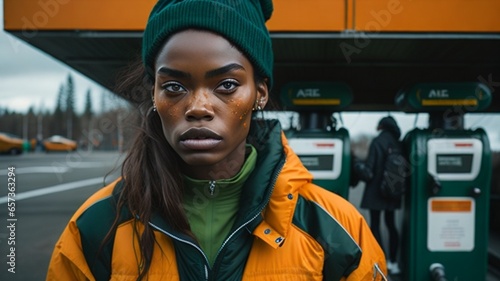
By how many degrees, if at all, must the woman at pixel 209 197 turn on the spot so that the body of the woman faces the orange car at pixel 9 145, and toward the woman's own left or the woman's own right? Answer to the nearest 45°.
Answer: approximately 135° to the woman's own right

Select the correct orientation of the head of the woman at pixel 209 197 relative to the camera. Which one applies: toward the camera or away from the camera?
toward the camera

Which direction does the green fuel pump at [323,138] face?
toward the camera

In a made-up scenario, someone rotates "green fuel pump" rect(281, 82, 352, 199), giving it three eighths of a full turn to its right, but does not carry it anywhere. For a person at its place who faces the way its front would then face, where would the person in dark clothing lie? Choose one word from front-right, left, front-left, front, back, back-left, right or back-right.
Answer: right

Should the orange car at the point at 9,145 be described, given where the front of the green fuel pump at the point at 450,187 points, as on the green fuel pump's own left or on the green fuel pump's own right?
on the green fuel pump's own right

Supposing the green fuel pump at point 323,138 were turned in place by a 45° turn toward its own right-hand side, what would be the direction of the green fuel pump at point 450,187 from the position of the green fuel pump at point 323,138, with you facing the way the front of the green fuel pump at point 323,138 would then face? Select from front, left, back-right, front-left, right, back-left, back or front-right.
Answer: back-left

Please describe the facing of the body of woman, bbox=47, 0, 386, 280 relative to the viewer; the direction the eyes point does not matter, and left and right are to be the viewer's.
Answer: facing the viewer

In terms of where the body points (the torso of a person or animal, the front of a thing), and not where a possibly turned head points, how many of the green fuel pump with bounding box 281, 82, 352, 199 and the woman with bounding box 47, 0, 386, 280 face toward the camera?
2

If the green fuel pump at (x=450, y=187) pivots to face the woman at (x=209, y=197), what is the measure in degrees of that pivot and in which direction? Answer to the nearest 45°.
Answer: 0° — it already faces them

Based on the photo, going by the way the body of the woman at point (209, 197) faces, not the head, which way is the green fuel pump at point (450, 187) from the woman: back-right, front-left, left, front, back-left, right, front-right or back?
back-left

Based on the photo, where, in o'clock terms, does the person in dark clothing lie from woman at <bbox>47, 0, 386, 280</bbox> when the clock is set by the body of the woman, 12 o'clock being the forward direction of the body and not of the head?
The person in dark clothing is roughly at 7 o'clock from the woman.

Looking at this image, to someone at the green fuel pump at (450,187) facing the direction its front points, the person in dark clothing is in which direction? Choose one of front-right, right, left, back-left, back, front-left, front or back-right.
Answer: back-right

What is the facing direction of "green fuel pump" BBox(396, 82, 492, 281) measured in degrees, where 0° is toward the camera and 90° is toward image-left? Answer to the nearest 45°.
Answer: approximately 0°

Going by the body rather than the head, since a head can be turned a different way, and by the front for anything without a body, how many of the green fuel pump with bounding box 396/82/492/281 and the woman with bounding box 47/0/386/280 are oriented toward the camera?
2

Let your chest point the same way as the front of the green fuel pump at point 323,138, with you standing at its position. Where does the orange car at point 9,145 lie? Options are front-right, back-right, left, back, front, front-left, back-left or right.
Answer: back-right
